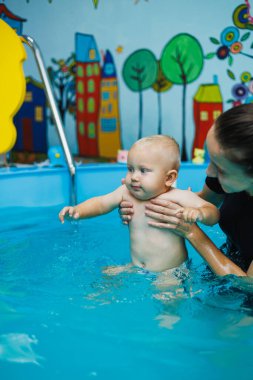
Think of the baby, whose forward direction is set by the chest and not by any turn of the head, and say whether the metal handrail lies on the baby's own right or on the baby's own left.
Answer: on the baby's own right

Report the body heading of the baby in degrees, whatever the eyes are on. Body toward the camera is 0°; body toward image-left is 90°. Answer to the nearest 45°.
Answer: approximately 45°

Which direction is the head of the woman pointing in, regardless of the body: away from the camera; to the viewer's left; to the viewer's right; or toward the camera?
to the viewer's left
